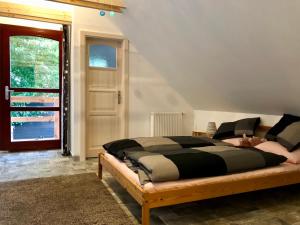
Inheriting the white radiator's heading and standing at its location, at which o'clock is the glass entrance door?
The glass entrance door is roughly at 3 o'clock from the white radiator.

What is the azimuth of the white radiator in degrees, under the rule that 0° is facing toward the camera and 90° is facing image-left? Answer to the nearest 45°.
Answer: approximately 0°

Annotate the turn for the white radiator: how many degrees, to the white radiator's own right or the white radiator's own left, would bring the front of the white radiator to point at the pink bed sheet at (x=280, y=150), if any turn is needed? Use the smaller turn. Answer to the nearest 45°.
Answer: approximately 45° to the white radiator's own left

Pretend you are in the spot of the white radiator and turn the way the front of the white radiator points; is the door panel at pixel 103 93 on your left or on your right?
on your right

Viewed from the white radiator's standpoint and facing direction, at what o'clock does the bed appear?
The bed is roughly at 12 o'clock from the white radiator.

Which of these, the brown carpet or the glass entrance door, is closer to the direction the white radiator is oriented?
the brown carpet

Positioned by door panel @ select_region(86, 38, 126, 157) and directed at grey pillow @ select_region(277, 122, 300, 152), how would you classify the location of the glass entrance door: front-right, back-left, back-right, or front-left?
back-right

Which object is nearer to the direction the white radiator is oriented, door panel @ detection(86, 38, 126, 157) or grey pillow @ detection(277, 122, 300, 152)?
the grey pillow

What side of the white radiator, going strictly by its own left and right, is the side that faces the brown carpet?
front
